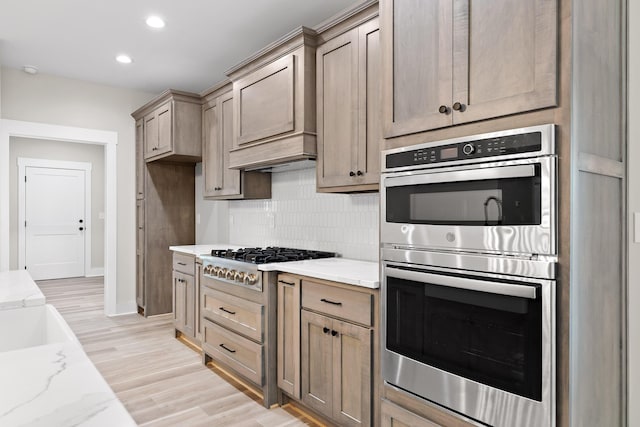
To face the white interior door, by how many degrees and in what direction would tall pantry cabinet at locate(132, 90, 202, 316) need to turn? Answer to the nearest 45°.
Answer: approximately 90° to its right

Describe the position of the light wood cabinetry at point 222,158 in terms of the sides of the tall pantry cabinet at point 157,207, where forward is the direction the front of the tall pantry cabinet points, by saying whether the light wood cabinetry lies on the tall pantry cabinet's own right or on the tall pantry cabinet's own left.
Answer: on the tall pantry cabinet's own left

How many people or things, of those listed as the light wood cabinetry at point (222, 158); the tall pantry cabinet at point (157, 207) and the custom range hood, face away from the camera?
0

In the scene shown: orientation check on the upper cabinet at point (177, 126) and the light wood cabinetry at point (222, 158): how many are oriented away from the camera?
0

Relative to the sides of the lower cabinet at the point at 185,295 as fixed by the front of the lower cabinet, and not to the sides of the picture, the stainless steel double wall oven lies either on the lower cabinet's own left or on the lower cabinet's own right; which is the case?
on the lower cabinet's own left

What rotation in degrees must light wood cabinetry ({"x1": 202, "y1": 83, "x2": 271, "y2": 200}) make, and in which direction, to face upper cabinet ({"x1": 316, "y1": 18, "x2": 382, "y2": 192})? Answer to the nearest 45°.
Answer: approximately 90° to its left

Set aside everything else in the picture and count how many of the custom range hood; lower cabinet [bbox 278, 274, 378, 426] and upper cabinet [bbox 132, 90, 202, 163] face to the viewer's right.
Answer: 0

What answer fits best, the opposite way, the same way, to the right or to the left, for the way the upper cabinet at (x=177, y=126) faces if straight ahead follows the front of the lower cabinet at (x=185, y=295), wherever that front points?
the same way

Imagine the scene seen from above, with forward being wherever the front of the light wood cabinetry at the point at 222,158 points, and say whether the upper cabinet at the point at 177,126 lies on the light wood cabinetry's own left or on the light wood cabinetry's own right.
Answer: on the light wood cabinetry's own right

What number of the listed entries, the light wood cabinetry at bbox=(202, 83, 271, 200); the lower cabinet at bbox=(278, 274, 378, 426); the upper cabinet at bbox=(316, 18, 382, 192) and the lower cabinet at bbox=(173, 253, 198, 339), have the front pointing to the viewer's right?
0

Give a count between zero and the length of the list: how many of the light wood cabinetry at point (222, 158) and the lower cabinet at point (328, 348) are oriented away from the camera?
0

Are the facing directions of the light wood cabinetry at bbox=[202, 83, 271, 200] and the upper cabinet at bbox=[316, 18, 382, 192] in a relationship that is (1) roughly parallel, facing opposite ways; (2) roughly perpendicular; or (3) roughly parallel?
roughly parallel

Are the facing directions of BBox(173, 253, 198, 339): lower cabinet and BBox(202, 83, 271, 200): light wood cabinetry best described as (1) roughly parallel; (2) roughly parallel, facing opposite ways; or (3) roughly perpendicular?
roughly parallel

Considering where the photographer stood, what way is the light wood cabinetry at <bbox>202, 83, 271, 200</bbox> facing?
facing the viewer and to the left of the viewer

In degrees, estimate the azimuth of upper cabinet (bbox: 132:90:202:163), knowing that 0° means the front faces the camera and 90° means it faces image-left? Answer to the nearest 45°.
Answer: approximately 45°

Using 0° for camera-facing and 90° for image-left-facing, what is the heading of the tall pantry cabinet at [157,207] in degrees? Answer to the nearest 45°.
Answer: approximately 45°

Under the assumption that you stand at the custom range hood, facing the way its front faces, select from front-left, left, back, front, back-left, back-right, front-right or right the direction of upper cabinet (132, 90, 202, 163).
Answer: right

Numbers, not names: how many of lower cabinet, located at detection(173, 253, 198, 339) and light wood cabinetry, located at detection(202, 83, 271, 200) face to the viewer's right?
0
